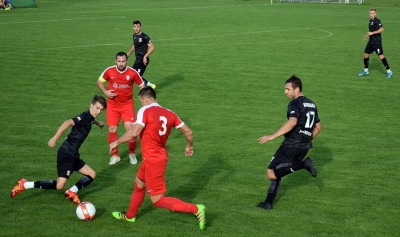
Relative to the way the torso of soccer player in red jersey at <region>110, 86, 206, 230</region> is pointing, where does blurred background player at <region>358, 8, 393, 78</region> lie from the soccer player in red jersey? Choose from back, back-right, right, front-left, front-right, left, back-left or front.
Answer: right

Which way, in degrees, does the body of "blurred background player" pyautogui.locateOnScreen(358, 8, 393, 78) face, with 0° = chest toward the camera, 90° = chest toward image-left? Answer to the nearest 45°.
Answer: approximately 45°

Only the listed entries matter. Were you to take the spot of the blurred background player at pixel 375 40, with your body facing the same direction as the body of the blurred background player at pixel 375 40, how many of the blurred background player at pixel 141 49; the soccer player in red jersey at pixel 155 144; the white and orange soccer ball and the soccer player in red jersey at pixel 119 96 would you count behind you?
0

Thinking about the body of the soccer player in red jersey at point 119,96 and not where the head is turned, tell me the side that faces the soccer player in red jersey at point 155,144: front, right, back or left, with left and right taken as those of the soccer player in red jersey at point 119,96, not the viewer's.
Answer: front

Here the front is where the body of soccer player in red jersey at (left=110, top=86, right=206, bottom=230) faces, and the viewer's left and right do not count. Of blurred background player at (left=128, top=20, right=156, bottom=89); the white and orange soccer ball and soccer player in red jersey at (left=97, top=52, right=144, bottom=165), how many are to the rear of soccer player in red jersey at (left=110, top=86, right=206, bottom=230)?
0

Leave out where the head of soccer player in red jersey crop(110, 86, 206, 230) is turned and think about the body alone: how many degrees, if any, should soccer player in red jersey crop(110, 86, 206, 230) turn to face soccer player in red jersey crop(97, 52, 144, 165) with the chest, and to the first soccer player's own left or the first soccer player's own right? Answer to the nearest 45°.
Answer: approximately 45° to the first soccer player's own right

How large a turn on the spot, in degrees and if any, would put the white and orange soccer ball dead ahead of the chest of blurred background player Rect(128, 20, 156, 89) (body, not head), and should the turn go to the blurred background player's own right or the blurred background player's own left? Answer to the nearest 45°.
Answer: approximately 45° to the blurred background player's own left

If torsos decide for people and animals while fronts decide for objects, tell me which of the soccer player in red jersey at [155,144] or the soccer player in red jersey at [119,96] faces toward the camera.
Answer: the soccer player in red jersey at [119,96]

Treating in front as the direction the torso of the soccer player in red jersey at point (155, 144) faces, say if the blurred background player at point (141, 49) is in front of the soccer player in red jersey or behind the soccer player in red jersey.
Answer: in front

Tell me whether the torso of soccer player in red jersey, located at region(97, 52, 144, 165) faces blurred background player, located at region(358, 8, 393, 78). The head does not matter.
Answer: no

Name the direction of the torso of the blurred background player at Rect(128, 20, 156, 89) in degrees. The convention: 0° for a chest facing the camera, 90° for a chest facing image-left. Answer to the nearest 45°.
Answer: approximately 45°

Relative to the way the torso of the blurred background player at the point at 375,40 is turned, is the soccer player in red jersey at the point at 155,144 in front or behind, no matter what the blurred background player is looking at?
in front

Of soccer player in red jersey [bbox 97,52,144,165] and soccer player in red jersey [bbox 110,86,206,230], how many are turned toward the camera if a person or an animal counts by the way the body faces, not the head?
1

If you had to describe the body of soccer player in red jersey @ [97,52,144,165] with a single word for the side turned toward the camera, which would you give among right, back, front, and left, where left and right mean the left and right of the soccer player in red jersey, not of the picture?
front

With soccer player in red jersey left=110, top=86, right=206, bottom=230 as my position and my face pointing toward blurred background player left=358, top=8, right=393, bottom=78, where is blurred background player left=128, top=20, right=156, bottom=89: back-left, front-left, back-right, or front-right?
front-left

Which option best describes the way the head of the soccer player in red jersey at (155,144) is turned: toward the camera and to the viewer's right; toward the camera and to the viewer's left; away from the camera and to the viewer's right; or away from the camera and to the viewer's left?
away from the camera and to the viewer's left
